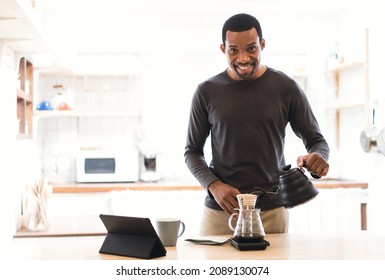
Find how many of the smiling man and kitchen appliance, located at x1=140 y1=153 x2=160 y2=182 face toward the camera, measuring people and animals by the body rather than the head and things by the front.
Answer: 2

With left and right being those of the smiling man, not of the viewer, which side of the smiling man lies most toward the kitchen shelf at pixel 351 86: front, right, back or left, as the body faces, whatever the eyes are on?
back

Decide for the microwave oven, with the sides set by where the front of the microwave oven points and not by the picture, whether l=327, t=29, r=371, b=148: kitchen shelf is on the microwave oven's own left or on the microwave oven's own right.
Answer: on the microwave oven's own left

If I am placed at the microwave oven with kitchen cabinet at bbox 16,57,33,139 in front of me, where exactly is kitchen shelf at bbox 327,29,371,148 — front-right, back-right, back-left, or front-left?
back-left

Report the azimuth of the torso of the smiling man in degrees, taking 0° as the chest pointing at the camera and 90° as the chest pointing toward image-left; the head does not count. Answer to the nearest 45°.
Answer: approximately 0°

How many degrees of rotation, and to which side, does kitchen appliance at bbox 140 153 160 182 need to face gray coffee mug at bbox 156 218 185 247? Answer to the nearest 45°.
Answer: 0° — it already faces it

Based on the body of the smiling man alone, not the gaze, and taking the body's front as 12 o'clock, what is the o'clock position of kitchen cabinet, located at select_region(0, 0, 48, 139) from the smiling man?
The kitchen cabinet is roughly at 4 o'clock from the smiling man.
